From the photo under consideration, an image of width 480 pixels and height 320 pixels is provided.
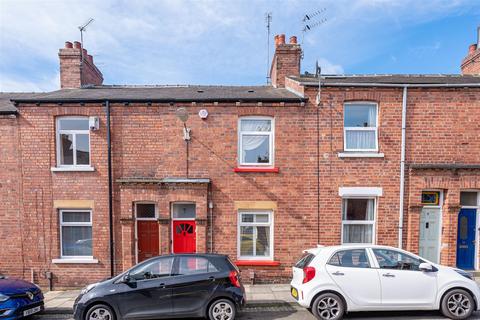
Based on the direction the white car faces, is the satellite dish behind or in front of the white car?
behind

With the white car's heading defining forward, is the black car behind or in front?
behind

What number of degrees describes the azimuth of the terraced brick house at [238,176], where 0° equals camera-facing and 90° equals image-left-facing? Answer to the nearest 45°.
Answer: approximately 0°

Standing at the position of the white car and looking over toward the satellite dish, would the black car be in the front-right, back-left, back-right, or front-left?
front-left

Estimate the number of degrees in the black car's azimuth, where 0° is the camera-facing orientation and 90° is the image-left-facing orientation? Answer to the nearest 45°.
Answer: approximately 90°

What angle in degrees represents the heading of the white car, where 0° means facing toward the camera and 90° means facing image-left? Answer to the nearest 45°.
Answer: approximately 270°

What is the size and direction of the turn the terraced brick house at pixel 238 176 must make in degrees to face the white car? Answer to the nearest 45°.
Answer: approximately 45° to its left

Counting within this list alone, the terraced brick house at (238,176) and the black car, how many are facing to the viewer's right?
0

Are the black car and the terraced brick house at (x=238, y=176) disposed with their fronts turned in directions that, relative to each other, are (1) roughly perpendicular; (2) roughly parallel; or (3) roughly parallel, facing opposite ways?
roughly perpendicular

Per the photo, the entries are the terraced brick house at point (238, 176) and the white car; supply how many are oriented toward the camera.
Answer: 1

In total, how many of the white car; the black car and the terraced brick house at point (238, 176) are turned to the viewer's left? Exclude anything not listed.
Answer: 1
